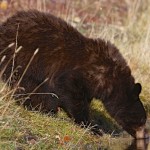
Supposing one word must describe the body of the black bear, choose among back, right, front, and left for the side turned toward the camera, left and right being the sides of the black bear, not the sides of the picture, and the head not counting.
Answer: right
